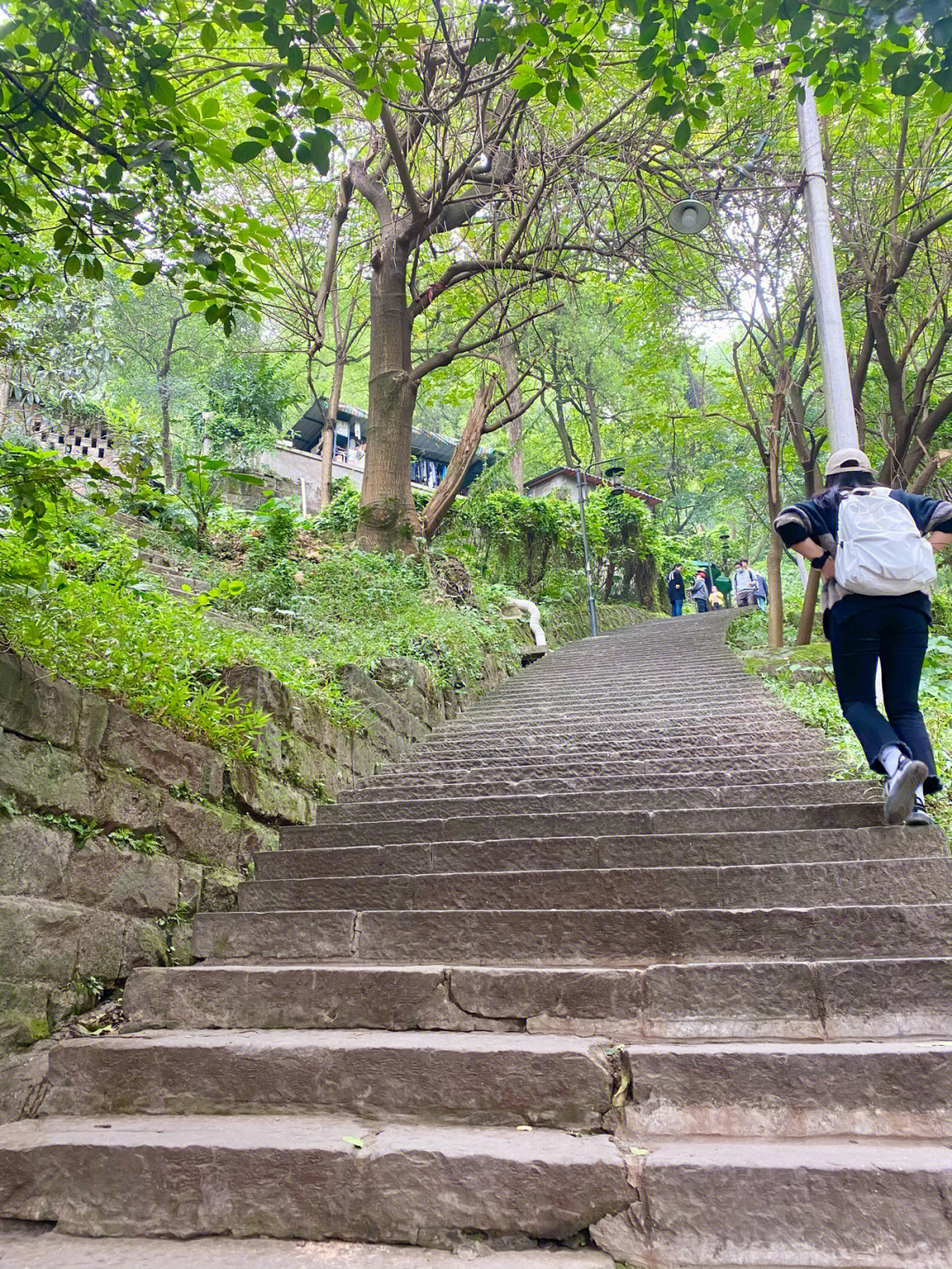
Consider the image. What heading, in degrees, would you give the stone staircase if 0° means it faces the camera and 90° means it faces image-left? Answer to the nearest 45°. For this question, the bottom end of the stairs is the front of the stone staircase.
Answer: approximately 0°

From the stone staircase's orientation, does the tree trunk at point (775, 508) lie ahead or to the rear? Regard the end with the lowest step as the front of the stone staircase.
to the rear

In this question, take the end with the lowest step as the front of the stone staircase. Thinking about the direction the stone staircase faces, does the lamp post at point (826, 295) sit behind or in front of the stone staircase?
behind

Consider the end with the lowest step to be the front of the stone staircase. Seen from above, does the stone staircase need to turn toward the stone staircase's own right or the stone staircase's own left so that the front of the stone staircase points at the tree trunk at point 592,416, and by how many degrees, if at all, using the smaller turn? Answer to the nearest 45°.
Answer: approximately 180°
